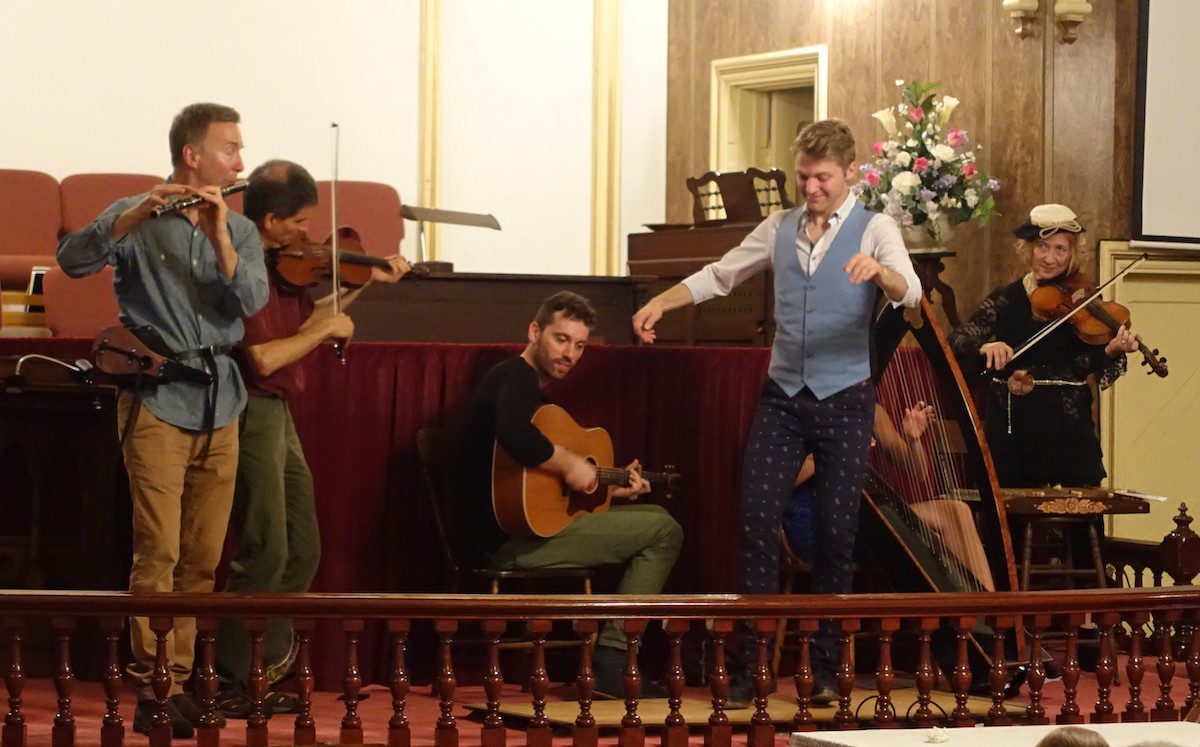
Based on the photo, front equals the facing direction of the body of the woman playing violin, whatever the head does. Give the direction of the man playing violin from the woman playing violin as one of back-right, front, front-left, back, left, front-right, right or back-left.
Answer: front-right

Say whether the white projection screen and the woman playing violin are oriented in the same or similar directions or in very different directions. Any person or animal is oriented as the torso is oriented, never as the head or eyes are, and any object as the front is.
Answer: same or similar directions

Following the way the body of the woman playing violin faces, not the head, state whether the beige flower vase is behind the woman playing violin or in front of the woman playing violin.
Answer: behind

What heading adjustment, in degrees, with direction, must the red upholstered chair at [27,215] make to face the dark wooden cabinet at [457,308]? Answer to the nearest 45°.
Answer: approximately 45° to its left

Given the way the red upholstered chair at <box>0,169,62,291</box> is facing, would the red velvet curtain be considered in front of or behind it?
in front

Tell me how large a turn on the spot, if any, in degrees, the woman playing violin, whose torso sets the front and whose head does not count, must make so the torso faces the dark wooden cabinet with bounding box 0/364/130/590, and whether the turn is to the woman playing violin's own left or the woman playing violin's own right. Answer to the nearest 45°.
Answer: approximately 45° to the woman playing violin's own right

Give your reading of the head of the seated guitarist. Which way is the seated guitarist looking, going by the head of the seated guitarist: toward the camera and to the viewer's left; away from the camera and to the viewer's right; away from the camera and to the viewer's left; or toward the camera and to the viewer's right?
toward the camera and to the viewer's right

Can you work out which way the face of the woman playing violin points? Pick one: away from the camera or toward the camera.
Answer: toward the camera

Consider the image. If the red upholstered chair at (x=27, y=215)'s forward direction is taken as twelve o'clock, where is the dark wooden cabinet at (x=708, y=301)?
The dark wooden cabinet is roughly at 10 o'clock from the red upholstered chair.

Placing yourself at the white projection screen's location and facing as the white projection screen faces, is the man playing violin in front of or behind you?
in front

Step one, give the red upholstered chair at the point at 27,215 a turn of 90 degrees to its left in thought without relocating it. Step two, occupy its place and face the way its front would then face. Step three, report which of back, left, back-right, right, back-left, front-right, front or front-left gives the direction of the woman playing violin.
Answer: front-right

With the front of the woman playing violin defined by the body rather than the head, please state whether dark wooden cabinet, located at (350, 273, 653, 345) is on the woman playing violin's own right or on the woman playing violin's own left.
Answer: on the woman playing violin's own right

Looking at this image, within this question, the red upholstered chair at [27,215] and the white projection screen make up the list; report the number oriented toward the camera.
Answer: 2

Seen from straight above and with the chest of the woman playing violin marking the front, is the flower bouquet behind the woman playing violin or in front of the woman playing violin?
behind

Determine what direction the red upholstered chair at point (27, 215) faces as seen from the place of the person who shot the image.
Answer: facing the viewer

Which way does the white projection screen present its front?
toward the camera
